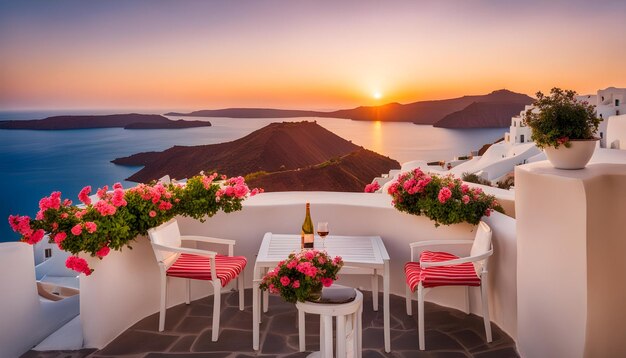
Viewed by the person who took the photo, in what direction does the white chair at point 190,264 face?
facing the viewer and to the right of the viewer

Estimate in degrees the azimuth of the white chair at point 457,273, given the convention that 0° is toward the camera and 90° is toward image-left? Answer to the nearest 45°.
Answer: approximately 90°

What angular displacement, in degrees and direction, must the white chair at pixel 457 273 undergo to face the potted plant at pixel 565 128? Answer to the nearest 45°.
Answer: approximately 135° to its left

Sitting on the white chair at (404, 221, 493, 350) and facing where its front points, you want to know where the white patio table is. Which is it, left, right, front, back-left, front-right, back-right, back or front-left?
front

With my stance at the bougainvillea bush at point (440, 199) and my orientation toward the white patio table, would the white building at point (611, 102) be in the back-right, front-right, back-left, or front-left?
back-right

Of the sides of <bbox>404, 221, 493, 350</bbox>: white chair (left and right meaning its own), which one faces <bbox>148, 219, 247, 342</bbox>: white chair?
front

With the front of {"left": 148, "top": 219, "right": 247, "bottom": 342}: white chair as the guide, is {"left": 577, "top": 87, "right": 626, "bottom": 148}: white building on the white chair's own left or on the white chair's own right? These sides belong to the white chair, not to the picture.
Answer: on the white chair's own left

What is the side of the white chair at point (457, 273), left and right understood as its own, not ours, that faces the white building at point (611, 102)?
right

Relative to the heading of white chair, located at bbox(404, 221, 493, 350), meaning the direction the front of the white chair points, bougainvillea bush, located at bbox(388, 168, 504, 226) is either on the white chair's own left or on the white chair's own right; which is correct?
on the white chair's own right

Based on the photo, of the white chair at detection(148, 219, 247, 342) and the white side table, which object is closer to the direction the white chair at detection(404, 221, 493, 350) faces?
the white chair

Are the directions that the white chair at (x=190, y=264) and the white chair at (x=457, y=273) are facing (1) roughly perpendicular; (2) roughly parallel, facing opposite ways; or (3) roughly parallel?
roughly parallel, facing opposite ways

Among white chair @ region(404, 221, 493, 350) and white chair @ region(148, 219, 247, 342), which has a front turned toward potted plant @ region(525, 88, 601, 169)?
white chair @ region(148, 219, 247, 342)

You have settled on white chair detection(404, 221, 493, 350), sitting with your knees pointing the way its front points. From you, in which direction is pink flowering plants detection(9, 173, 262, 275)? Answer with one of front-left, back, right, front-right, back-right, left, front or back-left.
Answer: front
